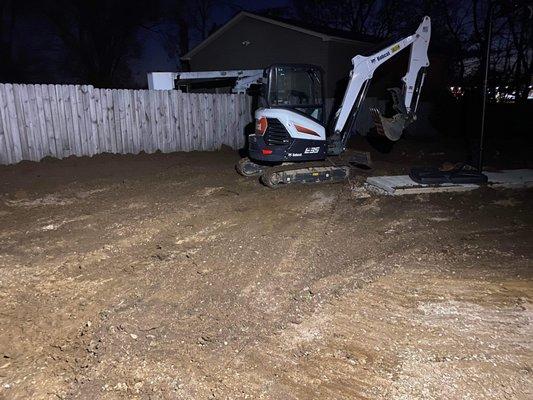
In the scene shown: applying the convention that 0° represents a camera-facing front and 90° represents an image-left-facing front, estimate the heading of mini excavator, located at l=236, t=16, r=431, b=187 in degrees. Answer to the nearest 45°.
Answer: approximately 225°

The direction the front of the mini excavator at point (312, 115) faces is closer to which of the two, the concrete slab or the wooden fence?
the concrete slab

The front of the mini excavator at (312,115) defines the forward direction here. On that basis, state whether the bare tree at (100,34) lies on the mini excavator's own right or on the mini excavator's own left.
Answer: on the mini excavator's own left

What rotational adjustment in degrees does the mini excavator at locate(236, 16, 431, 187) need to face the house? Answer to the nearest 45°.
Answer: approximately 45° to its left

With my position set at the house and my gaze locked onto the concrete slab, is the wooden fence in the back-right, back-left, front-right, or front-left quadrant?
front-right

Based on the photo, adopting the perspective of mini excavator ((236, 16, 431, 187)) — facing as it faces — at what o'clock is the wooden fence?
The wooden fence is roughly at 8 o'clock from the mini excavator.

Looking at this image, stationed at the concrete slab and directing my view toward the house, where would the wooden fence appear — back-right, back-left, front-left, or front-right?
front-left

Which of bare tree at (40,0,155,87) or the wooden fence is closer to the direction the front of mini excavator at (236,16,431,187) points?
the bare tree

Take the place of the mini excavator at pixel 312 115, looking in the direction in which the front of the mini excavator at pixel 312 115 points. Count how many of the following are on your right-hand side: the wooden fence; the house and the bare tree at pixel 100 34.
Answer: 0

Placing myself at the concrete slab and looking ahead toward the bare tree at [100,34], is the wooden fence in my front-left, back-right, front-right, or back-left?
front-left

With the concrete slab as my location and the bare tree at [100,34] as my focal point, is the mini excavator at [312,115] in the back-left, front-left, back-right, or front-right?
front-left

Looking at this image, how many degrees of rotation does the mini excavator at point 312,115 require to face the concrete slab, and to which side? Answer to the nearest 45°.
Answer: approximately 45° to its right
